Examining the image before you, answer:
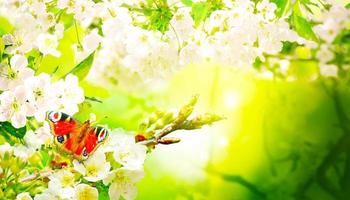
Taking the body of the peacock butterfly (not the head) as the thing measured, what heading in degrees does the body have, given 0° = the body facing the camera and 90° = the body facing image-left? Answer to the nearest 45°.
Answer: approximately 225°
